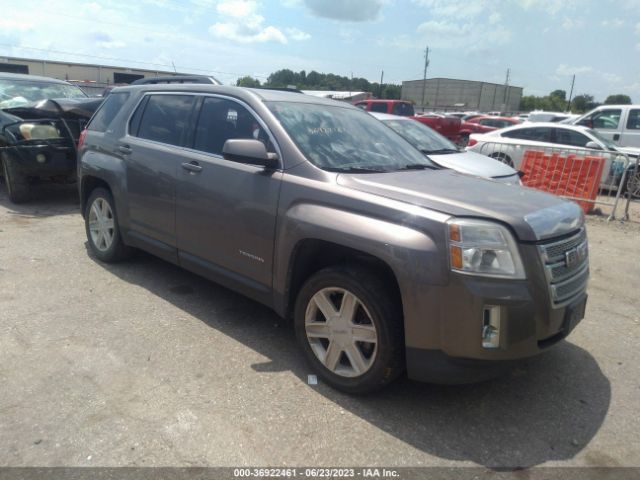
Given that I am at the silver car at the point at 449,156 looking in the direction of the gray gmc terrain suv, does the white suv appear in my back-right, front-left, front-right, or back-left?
back-left

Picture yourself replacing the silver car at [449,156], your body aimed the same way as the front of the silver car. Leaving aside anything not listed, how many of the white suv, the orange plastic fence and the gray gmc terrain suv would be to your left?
2

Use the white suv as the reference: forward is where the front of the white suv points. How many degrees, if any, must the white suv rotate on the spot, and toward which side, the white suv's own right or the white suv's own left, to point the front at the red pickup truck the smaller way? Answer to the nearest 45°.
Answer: approximately 45° to the white suv's own right

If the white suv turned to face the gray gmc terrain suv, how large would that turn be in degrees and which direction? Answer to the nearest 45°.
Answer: approximately 90° to its left

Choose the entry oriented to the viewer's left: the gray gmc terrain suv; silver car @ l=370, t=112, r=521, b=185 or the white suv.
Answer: the white suv

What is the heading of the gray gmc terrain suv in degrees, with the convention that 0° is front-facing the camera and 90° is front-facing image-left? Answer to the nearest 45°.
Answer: approximately 315°

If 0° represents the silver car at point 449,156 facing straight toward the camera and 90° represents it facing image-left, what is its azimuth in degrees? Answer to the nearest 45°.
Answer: approximately 315°

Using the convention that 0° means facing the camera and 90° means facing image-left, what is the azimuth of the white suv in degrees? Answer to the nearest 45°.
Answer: approximately 90°

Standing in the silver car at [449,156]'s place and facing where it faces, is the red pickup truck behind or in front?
behind

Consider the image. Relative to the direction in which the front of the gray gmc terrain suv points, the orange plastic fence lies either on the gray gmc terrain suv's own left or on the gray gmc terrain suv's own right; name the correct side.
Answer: on the gray gmc terrain suv's own left

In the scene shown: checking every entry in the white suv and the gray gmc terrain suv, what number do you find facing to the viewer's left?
1
